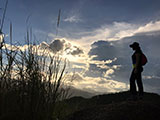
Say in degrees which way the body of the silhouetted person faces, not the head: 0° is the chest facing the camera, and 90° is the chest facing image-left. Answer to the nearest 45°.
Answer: approximately 90°
